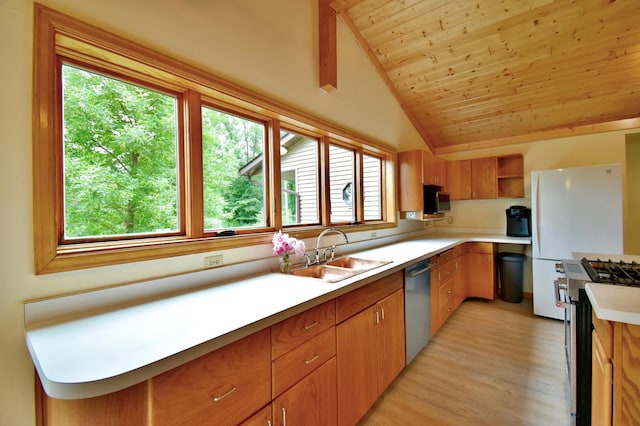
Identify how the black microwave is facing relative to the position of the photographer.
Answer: facing the viewer and to the right of the viewer

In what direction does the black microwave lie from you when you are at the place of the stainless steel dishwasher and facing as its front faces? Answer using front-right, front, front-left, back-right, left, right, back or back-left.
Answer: back-left

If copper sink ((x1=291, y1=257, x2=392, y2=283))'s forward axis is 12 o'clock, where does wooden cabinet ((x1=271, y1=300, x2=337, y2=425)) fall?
The wooden cabinet is roughly at 2 o'clock from the copper sink.

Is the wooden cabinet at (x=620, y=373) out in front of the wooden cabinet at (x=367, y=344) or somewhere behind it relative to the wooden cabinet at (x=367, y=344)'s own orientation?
in front

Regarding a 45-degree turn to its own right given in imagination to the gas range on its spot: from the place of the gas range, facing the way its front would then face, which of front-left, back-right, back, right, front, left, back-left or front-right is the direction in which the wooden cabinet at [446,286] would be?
front

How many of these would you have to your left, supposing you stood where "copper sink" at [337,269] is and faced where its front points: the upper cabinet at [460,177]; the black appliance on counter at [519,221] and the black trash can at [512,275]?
3

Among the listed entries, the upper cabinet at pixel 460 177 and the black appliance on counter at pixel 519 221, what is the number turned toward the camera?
2

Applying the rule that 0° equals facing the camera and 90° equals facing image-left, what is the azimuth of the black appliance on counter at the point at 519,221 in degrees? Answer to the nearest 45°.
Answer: approximately 0°

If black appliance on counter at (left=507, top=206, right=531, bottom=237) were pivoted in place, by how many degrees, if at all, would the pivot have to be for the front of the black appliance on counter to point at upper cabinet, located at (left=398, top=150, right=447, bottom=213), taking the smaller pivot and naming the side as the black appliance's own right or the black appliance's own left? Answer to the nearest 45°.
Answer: approximately 45° to the black appliance's own right

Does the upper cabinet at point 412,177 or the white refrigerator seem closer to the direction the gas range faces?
the upper cabinet

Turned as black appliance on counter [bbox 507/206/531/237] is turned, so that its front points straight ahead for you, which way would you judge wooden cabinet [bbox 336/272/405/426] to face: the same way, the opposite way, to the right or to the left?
to the left
